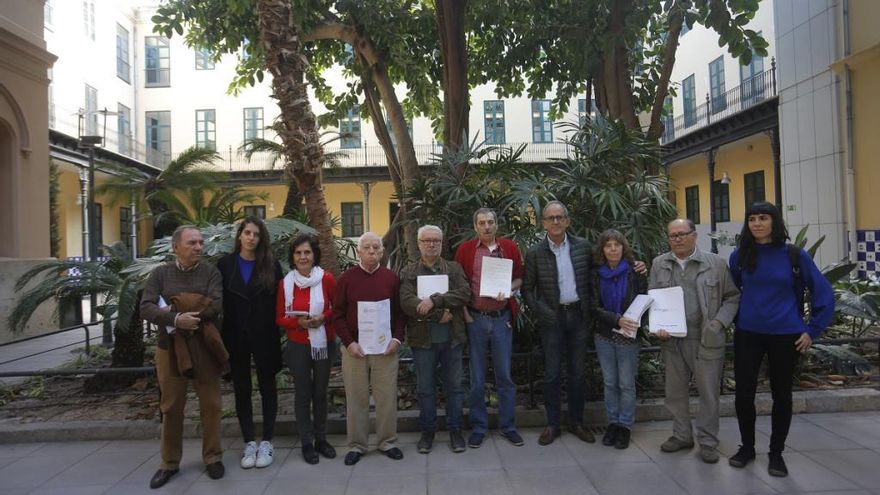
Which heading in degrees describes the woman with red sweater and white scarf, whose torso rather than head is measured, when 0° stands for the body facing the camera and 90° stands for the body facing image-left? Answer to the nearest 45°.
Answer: approximately 0°

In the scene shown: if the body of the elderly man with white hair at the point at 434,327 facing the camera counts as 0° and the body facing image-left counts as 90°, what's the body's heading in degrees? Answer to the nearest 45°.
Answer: approximately 0°

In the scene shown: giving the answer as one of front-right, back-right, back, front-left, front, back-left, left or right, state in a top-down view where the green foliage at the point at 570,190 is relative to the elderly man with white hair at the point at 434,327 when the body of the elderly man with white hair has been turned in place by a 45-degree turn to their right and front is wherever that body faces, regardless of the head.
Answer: back

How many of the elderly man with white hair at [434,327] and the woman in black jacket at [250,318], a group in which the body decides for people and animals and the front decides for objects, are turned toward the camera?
2

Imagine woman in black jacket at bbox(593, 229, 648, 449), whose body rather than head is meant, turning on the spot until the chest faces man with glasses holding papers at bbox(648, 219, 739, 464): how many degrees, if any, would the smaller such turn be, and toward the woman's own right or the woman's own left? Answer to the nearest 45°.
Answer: approximately 90° to the woman's own left

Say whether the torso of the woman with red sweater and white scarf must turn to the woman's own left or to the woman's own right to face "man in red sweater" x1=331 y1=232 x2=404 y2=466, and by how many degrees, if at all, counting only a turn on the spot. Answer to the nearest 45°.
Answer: approximately 90° to the woman's own left

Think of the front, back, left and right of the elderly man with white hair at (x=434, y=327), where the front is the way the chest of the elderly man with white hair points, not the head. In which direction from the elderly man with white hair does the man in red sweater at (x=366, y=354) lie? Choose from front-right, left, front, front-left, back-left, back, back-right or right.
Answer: right

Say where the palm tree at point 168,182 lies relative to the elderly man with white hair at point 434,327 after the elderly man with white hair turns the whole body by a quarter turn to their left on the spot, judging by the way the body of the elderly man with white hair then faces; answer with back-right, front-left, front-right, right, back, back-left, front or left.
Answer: back-left

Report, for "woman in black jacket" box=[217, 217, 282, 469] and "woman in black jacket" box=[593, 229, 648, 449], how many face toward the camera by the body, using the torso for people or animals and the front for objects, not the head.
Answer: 2

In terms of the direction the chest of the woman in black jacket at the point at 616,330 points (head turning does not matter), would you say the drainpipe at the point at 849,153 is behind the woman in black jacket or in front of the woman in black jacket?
behind

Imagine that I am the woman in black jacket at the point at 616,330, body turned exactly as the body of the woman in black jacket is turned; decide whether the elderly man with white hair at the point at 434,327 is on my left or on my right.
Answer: on my right
